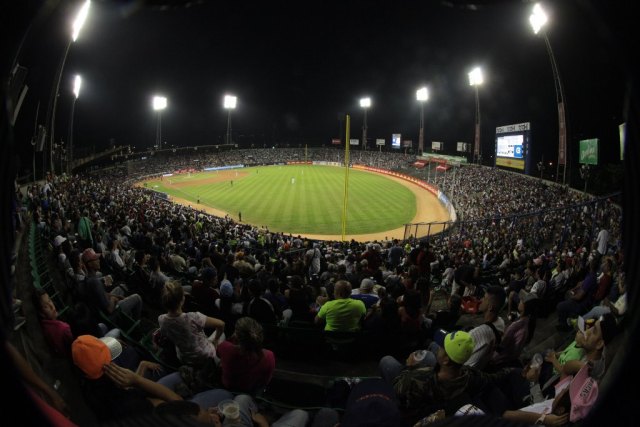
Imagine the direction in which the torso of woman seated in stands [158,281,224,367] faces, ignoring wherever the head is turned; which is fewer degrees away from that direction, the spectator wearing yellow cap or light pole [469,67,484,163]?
the light pole

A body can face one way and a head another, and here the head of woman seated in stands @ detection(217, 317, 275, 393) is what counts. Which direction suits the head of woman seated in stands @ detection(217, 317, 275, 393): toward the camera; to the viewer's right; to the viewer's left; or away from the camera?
away from the camera

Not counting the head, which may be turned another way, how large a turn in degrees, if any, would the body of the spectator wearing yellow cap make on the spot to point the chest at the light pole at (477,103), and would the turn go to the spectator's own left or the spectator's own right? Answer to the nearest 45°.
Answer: approximately 45° to the spectator's own right

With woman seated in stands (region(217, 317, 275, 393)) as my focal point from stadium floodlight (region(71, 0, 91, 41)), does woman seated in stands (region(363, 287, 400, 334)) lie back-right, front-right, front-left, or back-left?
front-left

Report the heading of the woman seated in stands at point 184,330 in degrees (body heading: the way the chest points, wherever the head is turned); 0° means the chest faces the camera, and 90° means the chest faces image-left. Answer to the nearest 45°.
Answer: approximately 180°

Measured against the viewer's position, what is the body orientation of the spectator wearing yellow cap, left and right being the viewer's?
facing away from the viewer and to the left of the viewer

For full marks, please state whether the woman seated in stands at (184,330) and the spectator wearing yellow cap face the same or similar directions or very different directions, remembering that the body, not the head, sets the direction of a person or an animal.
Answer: same or similar directions

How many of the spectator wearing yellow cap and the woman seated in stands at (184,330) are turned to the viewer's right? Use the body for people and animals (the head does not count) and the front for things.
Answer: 0

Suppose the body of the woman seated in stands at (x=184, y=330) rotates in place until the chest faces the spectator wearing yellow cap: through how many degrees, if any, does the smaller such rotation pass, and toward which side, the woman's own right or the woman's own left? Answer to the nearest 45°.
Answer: approximately 135° to the woman's own right

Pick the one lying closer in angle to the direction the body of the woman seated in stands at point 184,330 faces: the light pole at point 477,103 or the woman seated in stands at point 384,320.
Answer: the light pole

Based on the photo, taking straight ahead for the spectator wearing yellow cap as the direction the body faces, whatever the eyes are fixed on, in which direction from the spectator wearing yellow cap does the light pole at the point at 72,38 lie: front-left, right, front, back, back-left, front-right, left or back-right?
front-left

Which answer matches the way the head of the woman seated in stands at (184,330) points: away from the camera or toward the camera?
away from the camera
